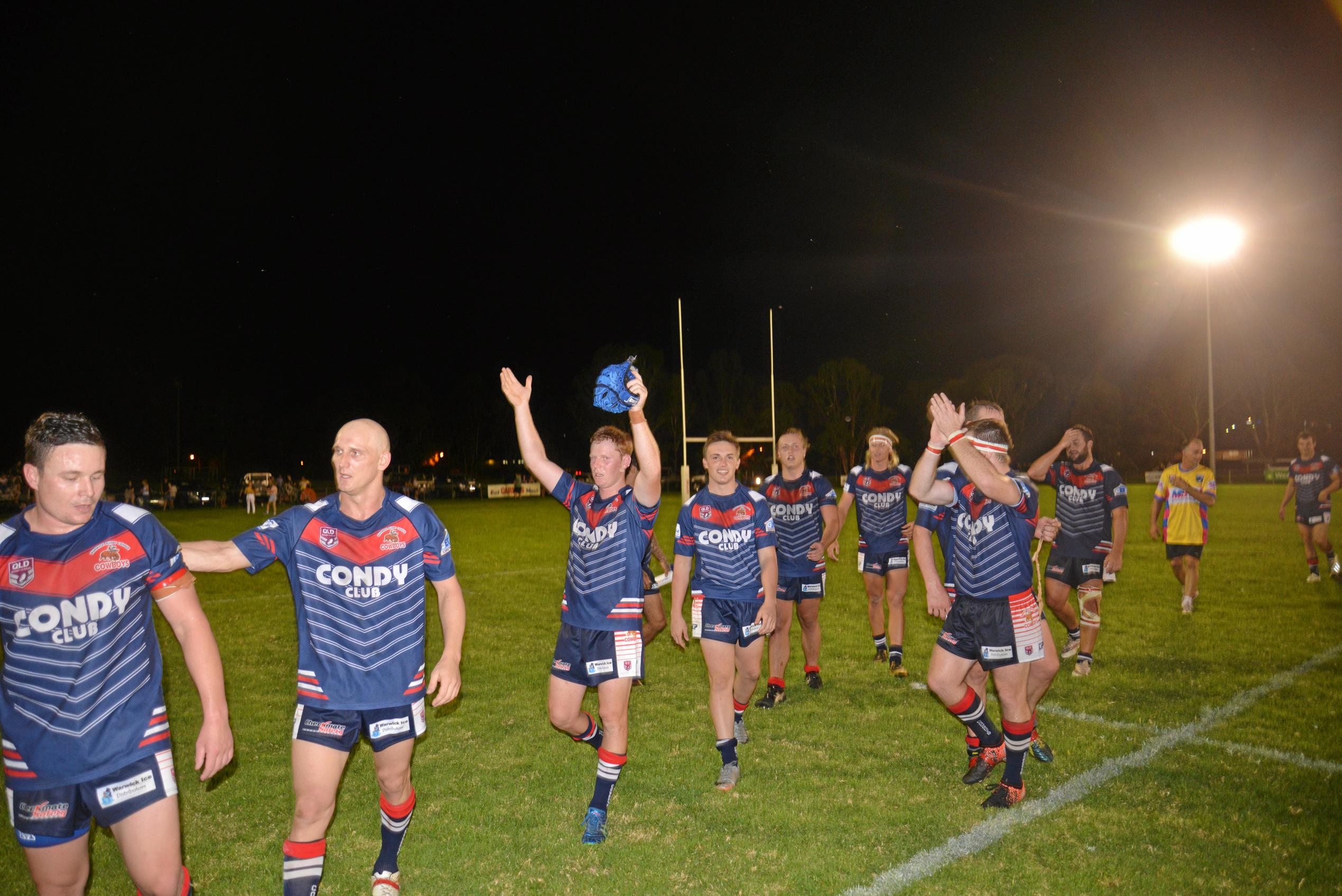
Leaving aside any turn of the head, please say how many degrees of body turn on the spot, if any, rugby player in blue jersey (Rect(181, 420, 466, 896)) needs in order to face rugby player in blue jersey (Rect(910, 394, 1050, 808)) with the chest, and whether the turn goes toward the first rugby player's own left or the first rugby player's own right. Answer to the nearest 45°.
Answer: approximately 90° to the first rugby player's own left

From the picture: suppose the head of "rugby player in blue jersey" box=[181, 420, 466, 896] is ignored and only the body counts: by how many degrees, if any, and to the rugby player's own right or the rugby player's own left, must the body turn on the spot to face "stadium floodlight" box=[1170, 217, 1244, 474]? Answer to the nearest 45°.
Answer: approximately 135° to the rugby player's own left

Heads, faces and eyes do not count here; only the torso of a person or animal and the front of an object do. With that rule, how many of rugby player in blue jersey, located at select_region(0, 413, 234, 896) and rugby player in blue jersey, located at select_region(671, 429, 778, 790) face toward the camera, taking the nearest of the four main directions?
2

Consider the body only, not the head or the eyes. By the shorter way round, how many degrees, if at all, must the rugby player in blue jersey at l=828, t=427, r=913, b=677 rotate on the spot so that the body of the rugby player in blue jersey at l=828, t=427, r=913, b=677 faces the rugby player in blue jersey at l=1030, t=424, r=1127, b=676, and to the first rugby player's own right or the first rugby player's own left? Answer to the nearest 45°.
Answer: approximately 90° to the first rugby player's own left

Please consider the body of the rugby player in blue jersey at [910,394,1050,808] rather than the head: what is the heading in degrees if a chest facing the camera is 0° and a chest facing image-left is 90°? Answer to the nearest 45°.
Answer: approximately 45°

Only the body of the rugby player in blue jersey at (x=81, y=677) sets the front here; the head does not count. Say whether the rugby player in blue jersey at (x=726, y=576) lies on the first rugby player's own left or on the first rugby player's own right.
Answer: on the first rugby player's own left
